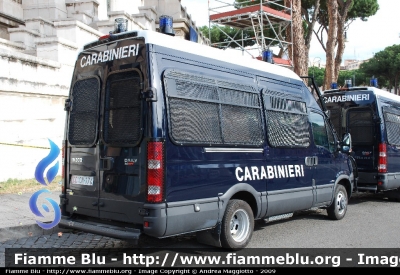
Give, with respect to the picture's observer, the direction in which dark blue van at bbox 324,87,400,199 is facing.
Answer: facing away from the viewer and to the right of the viewer

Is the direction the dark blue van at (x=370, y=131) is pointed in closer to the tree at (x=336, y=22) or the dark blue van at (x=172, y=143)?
the tree

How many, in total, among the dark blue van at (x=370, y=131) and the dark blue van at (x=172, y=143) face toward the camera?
0

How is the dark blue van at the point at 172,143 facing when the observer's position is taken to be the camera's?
facing away from the viewer and to the right of the viewer

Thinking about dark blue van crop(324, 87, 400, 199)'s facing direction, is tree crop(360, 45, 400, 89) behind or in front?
in front

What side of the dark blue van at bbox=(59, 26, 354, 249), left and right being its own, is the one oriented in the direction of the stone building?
left

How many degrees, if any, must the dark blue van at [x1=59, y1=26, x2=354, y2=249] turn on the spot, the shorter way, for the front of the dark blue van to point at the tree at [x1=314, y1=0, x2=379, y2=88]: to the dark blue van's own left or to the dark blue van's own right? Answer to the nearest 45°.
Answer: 0° — it already faces it

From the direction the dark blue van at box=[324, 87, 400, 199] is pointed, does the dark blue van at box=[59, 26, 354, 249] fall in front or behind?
behind

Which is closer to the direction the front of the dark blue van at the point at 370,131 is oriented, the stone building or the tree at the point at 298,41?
the tree

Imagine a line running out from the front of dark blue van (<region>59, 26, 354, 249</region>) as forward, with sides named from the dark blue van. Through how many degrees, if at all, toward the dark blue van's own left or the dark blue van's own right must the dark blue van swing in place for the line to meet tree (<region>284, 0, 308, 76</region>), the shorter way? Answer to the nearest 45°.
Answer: approximately 45° to the dark blue van's own left

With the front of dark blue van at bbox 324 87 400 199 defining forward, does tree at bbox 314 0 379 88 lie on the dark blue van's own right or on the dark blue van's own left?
on the dark blue van's own left

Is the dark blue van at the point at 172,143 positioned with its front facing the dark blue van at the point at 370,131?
yes
